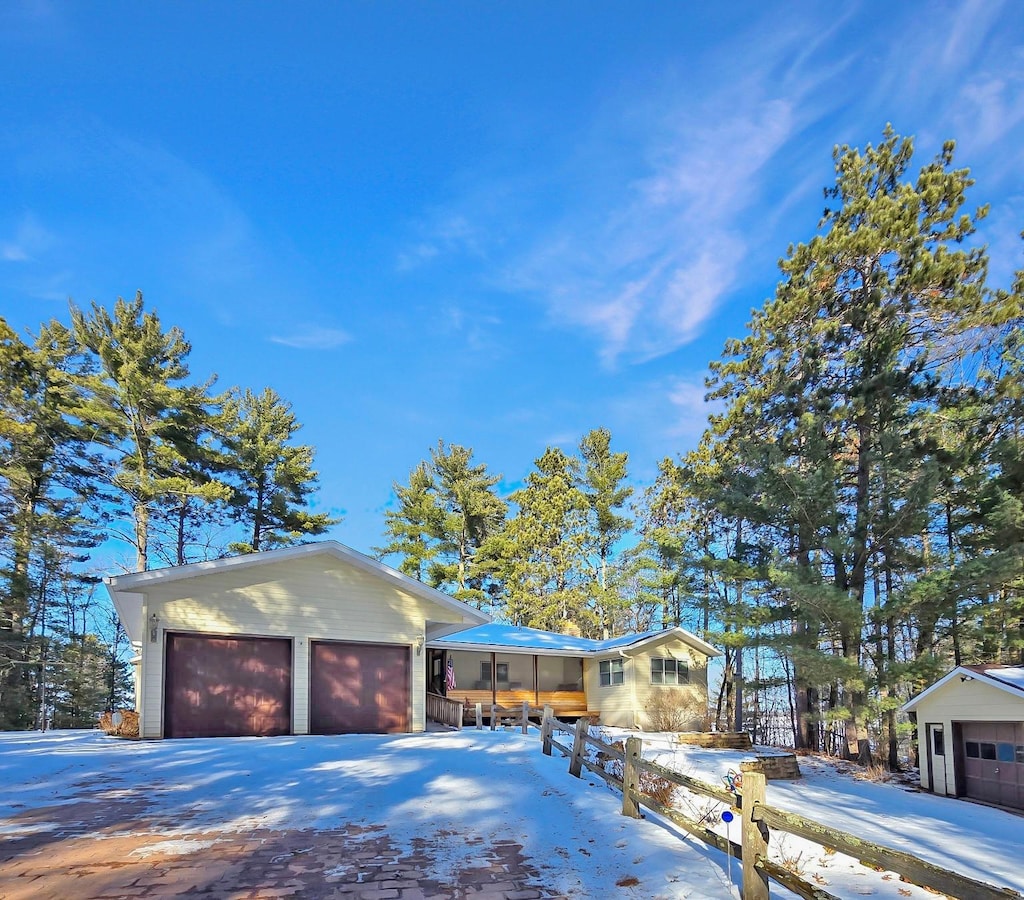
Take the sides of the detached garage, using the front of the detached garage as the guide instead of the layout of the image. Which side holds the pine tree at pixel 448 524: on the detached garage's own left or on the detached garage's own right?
on the detached garage's own right

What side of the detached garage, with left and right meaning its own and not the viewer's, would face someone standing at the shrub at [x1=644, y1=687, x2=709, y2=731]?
right

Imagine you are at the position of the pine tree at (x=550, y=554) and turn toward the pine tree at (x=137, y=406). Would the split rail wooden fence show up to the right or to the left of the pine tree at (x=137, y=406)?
left

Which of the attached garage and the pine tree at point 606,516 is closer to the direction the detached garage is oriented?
the attached garage

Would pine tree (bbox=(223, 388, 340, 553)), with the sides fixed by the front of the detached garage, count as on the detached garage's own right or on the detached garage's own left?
on the detached garage's own right

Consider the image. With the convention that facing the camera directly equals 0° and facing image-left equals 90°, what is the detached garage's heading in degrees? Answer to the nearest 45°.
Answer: approximately 45°
